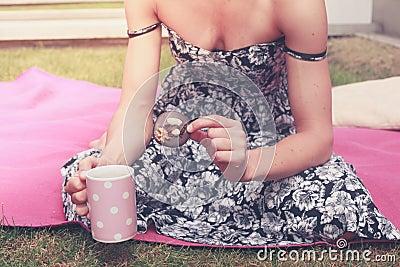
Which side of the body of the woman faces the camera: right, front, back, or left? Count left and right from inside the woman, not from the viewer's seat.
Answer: front
